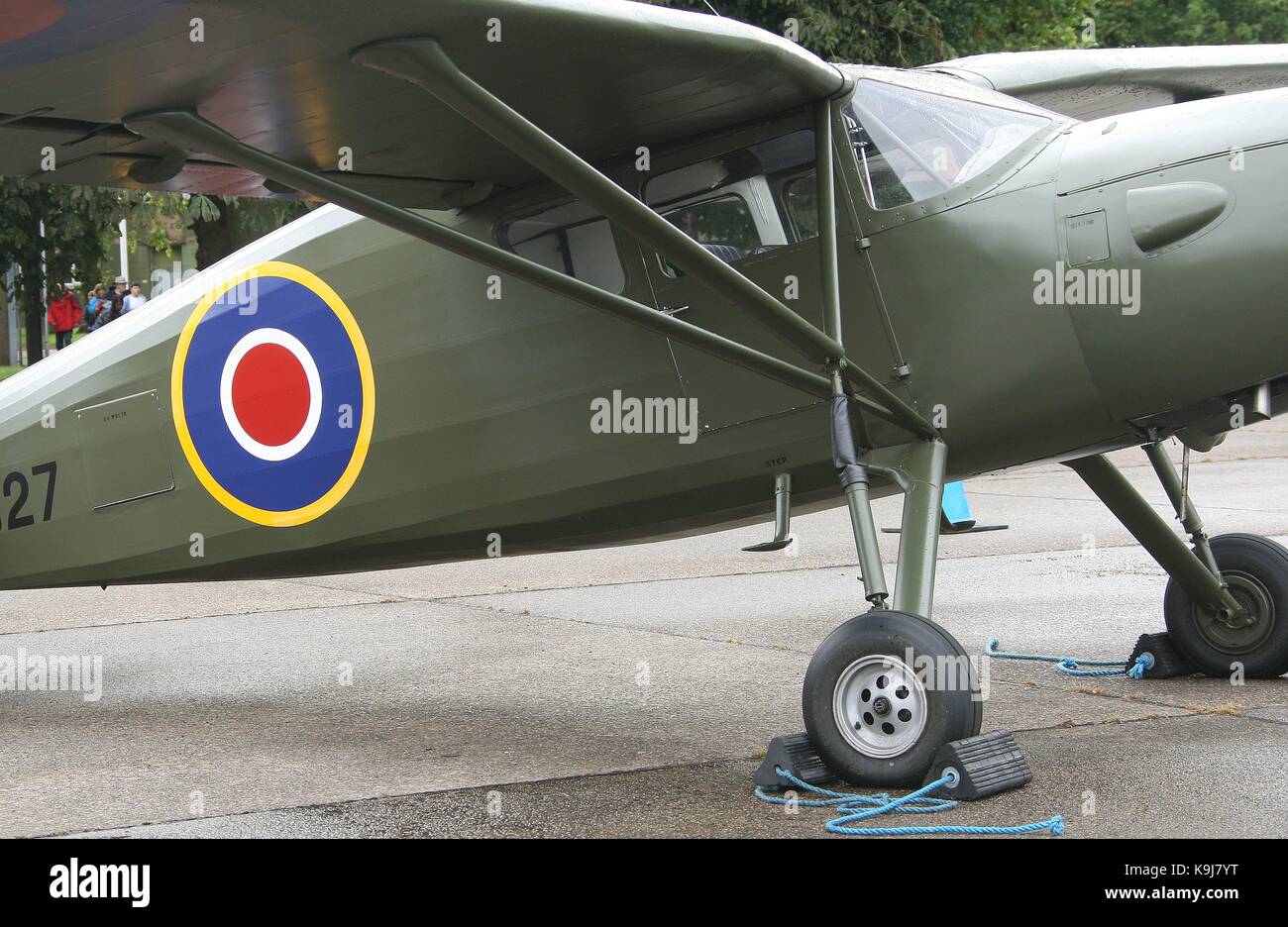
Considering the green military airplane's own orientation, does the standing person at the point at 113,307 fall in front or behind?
behind

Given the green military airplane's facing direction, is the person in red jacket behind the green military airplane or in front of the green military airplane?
behind

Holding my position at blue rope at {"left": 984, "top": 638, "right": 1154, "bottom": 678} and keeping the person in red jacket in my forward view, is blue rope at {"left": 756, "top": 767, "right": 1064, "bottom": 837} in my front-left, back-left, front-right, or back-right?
back-left

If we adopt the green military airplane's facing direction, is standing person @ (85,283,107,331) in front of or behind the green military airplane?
behind

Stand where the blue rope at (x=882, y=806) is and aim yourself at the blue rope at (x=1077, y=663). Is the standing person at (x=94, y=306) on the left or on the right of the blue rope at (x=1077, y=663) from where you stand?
left
